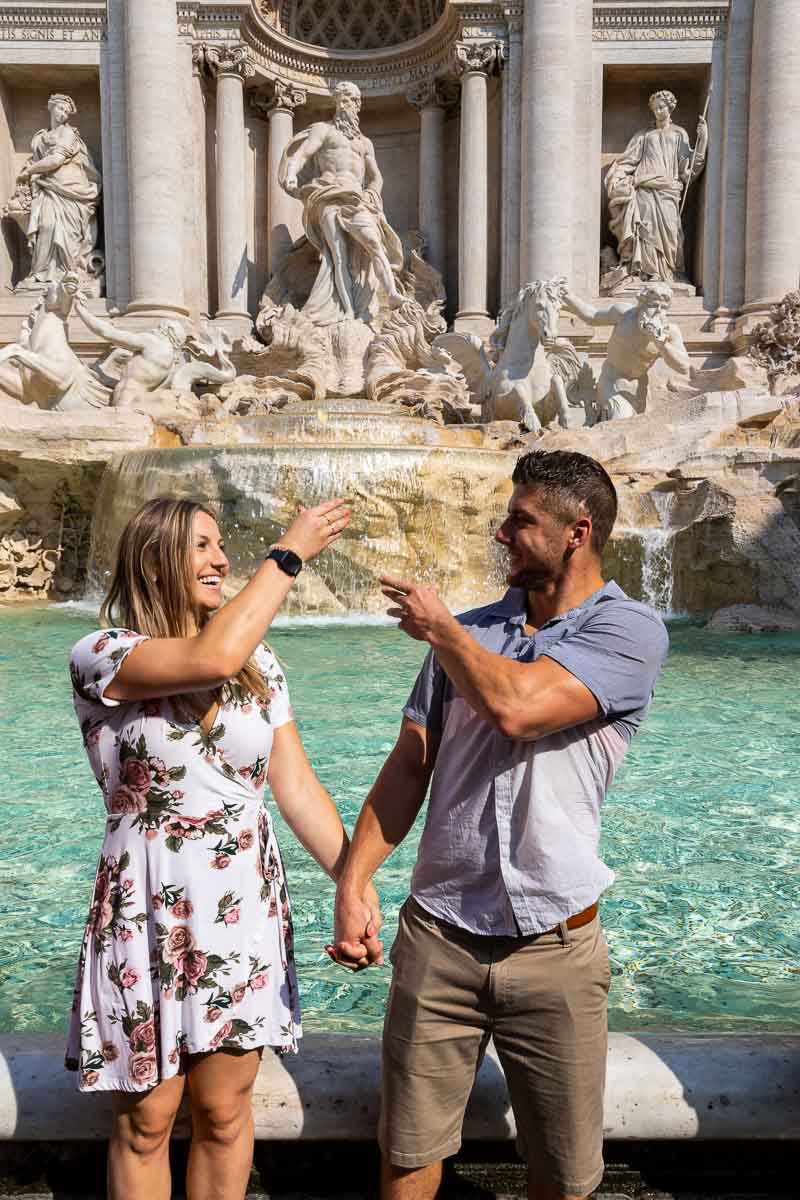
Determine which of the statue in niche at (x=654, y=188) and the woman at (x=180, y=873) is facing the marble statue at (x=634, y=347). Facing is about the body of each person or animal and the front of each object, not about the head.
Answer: the statue in niche

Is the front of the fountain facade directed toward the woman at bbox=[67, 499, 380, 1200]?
yes

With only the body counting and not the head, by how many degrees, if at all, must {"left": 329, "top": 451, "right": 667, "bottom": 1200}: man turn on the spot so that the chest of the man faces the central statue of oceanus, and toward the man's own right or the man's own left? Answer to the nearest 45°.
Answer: approximately 135° to the man's own right

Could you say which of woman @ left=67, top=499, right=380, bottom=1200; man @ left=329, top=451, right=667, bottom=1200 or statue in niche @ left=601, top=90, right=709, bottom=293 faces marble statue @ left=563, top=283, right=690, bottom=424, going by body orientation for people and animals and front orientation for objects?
the statue in niche

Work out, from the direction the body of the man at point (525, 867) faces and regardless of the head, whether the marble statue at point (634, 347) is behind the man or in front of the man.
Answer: behind

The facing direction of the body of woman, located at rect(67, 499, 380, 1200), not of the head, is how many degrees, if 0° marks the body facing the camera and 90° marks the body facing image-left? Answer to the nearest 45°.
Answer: approximately 315°

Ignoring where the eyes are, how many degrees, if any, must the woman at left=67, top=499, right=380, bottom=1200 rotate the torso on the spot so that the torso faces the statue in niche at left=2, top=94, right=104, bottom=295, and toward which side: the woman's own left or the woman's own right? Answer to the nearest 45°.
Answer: approximately 135° to the woman's own left

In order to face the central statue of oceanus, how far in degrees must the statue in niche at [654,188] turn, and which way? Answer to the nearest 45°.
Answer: approximately 45° to its right

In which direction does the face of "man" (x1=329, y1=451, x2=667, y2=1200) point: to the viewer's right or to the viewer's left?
to the viewer's left

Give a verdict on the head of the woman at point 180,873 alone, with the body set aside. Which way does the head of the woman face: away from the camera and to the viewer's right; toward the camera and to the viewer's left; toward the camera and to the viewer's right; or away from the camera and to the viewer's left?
toward the camera and to the viewer's right

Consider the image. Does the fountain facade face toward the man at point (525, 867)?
yes
